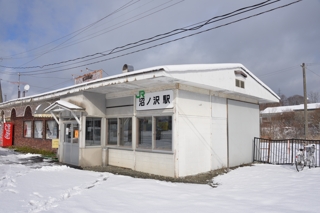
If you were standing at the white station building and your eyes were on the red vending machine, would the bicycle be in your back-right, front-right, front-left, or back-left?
back-right

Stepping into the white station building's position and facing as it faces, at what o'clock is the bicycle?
The bicycle is roughly at 8 o'clock from the white station building.

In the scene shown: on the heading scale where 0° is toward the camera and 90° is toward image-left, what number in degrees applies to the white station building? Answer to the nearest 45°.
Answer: approximately 45°

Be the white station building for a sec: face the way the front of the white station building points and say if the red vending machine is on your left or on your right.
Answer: on your right
